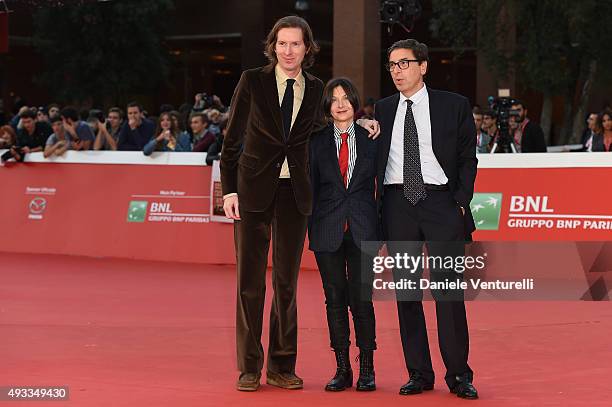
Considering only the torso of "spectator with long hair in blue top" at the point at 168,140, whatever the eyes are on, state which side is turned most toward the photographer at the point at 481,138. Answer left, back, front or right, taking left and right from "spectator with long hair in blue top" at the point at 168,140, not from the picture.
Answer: left

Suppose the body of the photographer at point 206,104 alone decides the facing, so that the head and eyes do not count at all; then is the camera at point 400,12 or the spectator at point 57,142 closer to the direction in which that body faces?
the spectator

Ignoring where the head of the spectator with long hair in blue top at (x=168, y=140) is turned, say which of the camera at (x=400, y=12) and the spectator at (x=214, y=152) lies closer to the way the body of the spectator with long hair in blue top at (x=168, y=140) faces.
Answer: the spectator

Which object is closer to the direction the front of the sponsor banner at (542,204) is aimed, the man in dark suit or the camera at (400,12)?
the man in dark suit

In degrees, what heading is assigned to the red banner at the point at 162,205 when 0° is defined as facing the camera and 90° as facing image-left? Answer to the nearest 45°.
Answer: approximately 0°

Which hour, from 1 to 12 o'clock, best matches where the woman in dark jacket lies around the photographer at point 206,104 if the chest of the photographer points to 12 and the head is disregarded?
The woman in dark jacket is roughly at 12 o'clock from the photographer.

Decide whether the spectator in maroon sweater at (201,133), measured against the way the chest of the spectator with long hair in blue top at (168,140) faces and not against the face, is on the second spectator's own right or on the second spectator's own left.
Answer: on the second spectator's own left
